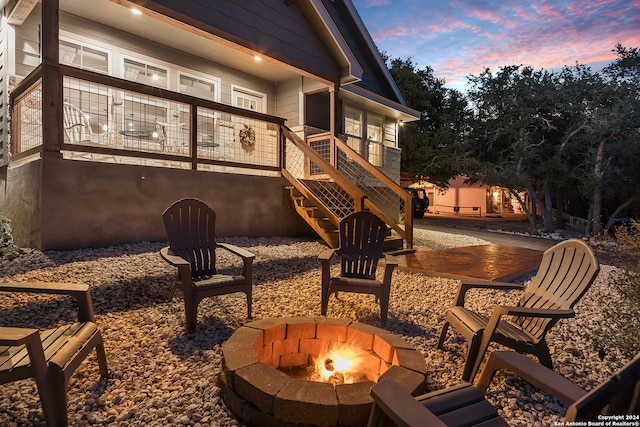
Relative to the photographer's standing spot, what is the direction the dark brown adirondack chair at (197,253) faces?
facing the viewer and to the right of the viewer

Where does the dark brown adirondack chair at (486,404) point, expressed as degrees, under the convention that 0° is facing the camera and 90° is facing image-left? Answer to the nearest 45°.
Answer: approximately 135°

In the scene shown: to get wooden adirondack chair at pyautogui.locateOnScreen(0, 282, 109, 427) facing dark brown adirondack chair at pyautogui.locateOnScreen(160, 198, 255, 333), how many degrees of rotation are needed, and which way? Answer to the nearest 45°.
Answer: approximately 90° to its left

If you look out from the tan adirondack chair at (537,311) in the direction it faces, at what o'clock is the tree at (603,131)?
The tree is roughly at 5 o'clock from the tan adirondack chair.

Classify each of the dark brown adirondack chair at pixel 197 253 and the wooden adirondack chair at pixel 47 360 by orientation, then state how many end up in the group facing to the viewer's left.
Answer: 0

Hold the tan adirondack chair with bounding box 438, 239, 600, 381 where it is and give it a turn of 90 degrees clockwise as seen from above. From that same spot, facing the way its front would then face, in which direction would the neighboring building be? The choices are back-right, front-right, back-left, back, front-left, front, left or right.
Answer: front-right

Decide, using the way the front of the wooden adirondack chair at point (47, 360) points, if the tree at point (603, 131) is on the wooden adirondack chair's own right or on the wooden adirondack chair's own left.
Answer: on the wooden adirondack chair's own left

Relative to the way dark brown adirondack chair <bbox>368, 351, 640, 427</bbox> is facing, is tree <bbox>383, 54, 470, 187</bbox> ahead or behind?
ahead

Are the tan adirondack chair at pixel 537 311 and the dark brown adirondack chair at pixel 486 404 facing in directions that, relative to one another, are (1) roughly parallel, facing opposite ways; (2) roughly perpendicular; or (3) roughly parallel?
roughly perpendicular

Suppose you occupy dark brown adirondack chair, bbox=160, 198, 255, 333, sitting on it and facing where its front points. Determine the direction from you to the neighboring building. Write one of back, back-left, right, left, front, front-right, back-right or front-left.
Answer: left

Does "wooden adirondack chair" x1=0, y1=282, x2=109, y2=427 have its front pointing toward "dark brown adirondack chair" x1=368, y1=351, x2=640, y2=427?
yes
